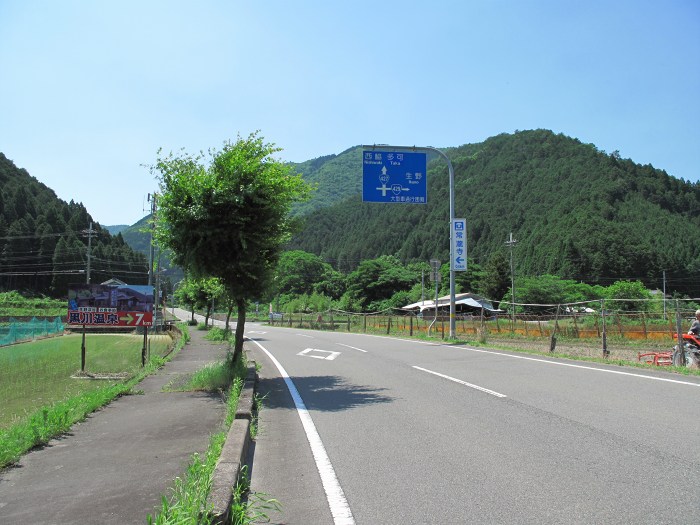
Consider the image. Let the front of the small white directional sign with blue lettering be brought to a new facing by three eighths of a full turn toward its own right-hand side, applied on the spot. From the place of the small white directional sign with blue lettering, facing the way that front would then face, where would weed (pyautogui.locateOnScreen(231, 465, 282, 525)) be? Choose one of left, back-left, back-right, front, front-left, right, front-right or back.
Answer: back-left

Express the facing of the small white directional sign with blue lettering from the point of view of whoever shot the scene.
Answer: facing the viewer

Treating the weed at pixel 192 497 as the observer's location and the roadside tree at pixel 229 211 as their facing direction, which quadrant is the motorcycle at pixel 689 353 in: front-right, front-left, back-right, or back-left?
front-right

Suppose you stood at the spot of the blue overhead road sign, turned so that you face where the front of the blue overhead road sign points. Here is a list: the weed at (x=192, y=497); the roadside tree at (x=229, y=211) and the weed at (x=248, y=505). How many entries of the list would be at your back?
0

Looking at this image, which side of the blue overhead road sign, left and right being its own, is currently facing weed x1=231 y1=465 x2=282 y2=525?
front

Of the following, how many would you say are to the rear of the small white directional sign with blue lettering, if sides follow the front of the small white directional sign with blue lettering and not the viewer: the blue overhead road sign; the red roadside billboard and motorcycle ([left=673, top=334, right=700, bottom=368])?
0

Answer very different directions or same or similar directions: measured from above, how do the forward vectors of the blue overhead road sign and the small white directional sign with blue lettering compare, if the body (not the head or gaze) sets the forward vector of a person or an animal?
same or similar directions

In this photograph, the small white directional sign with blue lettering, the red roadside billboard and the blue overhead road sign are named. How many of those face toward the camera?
3

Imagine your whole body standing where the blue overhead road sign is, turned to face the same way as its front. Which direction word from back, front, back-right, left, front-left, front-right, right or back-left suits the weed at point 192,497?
front

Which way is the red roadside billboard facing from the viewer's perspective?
toward the camera

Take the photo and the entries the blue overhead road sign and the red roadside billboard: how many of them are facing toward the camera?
2

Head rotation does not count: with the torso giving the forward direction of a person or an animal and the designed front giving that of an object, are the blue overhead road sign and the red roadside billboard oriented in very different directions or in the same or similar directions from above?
same or similar directions
